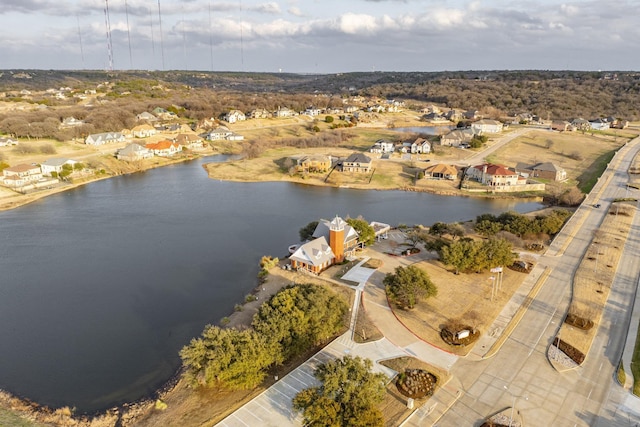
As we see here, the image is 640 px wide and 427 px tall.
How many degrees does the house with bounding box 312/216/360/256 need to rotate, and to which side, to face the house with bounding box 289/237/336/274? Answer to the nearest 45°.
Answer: approximately 90° to its right
